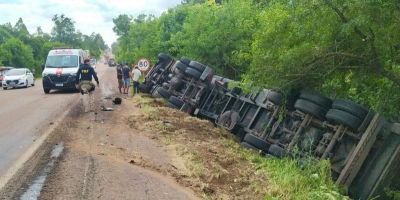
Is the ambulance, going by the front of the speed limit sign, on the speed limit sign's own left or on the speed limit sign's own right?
on the speed limit sign's own right

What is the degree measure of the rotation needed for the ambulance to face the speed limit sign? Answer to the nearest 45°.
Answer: approximately 45° to its left

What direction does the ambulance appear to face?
toward the camera

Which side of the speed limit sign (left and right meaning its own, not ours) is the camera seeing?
front

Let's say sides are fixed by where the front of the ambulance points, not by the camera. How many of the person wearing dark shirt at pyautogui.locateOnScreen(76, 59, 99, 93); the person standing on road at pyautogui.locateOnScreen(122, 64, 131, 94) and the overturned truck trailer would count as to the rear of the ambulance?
0

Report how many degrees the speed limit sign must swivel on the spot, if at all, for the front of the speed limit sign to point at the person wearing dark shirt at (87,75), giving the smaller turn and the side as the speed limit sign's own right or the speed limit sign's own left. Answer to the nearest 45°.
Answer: approximately 45° to the speed limit sign's own right

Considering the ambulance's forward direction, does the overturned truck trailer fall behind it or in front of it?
in front

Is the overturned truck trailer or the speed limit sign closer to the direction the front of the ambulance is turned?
the overturned truck trailer

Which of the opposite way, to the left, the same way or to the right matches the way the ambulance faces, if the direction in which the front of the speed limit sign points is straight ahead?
the same way

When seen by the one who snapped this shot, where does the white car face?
facing the viewer and to the left of the viewer

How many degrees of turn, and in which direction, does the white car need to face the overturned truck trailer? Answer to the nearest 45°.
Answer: approximately 45° to its left
